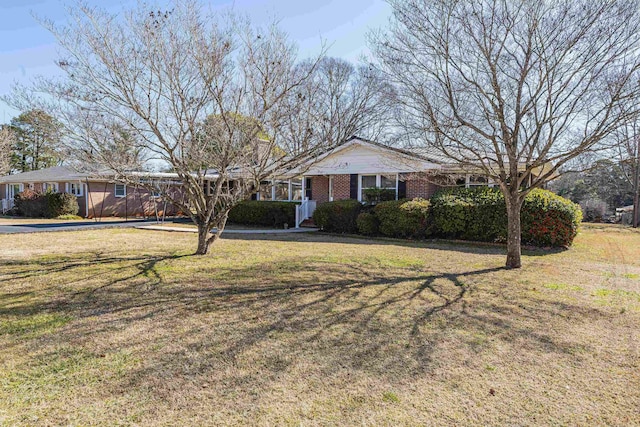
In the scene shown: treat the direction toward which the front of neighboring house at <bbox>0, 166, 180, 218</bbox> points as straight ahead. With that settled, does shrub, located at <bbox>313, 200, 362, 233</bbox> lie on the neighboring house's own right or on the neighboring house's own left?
on the neighboring house's own left

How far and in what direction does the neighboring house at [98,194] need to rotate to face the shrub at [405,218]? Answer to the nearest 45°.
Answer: approximately 90° to its left

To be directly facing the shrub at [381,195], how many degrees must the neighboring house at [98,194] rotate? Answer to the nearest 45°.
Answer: approximately 90° to its left

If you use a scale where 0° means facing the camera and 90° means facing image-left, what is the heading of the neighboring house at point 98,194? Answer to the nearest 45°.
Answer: approximately 45°

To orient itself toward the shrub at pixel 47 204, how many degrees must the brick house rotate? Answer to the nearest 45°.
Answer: approximately 90° to its right

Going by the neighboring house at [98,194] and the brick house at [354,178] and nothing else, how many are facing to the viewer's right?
0

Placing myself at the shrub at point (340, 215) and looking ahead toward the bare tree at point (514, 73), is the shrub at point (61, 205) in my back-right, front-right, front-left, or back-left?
back-right

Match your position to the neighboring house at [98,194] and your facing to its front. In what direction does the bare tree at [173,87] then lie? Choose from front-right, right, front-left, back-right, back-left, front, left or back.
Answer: front-left

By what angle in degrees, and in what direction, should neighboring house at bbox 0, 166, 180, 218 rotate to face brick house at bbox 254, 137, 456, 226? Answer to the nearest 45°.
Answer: approximately 90° to its left

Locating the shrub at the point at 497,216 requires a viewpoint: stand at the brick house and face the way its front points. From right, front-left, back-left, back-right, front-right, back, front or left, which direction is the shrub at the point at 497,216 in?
front-left

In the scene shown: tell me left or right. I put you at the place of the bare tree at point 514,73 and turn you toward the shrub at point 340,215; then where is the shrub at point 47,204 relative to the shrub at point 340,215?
left
